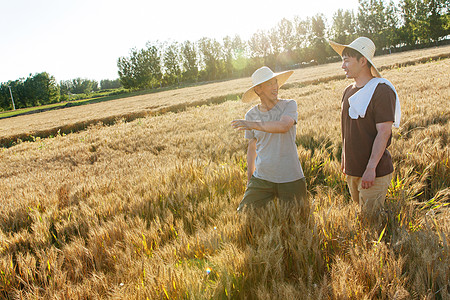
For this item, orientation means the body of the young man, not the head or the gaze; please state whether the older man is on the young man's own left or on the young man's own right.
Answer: on the young man's own right

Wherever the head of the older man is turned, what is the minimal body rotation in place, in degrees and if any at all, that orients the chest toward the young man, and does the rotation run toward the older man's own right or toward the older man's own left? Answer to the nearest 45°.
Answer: approximately 45° to the older man's own left

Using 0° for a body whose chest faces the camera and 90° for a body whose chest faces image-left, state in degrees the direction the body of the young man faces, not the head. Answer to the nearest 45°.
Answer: approximately 45°

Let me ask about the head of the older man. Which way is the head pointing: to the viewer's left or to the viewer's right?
to the viewer's right

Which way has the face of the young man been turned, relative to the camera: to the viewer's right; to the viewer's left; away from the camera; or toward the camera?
to the viewer's left
